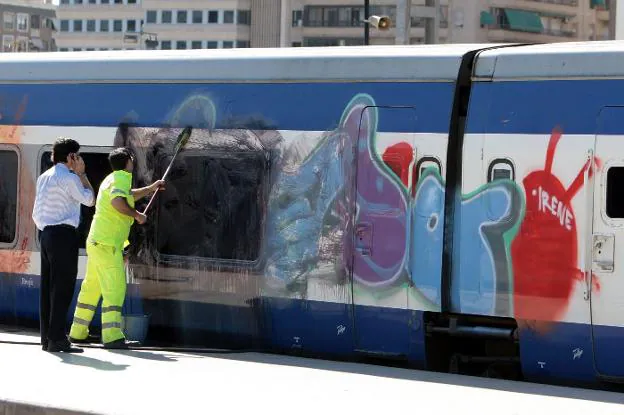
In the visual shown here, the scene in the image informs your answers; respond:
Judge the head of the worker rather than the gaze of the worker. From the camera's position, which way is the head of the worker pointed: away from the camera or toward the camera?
away from the camera

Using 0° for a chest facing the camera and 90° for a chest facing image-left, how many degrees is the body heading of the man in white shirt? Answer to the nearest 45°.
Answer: approximately 225°

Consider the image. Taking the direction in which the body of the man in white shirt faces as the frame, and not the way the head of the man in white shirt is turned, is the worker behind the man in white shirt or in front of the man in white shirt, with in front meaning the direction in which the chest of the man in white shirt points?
in front

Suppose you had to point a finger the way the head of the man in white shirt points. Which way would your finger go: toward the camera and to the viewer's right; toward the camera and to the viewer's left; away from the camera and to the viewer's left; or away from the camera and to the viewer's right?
away from the camera and to the viewer's right
